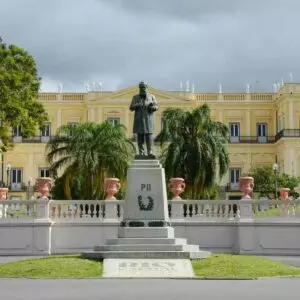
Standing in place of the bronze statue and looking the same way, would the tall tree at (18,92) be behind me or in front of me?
behind

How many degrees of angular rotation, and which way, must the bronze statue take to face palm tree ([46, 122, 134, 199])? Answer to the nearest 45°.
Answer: approximately 180°

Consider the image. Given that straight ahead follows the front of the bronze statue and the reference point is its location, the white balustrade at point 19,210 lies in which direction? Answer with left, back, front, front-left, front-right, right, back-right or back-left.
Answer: back-right

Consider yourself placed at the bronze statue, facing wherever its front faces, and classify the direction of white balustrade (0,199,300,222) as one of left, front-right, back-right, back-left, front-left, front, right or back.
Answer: back

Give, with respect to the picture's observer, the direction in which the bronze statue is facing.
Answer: facing the viewer

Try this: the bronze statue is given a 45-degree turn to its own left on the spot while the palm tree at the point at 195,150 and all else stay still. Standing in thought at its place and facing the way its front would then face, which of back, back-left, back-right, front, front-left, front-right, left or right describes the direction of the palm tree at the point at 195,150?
back-left

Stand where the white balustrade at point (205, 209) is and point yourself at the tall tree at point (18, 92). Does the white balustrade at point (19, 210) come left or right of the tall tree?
left

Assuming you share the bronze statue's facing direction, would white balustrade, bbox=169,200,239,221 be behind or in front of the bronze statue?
behind
